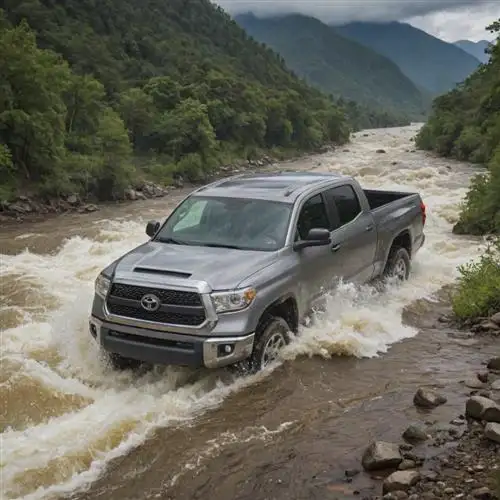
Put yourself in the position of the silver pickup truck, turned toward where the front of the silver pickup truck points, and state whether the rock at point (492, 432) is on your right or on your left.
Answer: on your left

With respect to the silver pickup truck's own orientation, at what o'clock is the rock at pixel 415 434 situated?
The rock is roughly at 9 o'clock from the silver pickup truck.

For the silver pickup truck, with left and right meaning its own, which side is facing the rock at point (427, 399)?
left

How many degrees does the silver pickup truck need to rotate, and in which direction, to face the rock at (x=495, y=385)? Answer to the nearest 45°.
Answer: approximately 135° to its left

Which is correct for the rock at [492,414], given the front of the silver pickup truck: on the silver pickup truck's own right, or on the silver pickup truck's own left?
on the silver pickup truck's own left

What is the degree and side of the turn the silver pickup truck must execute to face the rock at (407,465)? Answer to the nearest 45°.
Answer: approximately 90° to its left

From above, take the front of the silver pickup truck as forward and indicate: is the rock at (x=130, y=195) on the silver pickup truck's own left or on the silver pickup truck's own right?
on the silver pickup truck's own right

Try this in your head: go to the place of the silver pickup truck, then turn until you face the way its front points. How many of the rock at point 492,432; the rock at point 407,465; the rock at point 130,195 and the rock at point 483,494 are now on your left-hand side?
3

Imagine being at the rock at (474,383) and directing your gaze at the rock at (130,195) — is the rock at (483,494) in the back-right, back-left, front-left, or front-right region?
back-left

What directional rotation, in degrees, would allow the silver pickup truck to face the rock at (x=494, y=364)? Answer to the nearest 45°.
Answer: approximately 135° to its left

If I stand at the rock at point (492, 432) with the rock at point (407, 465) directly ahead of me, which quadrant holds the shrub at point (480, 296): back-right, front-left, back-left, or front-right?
back-right

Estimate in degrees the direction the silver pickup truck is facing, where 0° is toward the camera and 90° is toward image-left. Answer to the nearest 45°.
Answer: approximately 45°

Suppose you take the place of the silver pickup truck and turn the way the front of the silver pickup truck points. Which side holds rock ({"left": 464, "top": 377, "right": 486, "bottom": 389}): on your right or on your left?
on your left
